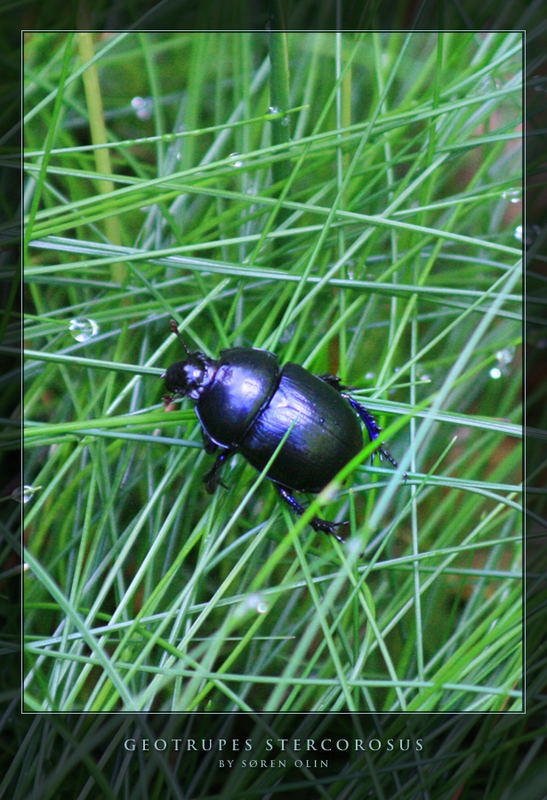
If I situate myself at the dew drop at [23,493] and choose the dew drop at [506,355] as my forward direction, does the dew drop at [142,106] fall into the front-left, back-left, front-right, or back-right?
front-left

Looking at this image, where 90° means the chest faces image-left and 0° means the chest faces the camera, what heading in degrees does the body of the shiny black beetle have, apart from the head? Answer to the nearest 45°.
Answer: approximately 135°
